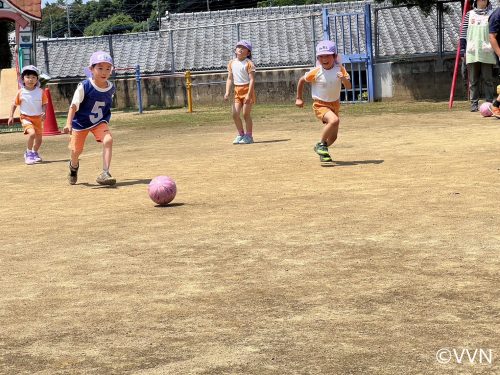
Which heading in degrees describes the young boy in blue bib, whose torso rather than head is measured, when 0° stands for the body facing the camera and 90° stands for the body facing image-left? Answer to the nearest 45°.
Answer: approximately 315°

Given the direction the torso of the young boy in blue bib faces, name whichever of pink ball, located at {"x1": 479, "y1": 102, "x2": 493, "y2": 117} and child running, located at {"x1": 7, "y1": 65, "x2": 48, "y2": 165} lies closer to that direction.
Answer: the pink ball

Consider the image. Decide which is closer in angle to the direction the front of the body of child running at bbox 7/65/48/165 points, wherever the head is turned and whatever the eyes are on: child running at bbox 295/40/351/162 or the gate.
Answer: the child running

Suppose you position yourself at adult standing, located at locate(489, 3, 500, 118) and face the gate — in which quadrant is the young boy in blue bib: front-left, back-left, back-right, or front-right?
back-left

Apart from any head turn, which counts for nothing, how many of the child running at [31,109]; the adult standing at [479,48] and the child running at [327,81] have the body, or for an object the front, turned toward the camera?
3

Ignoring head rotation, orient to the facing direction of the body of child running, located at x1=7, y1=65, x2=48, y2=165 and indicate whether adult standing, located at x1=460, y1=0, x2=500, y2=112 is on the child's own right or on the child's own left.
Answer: on the child's own left

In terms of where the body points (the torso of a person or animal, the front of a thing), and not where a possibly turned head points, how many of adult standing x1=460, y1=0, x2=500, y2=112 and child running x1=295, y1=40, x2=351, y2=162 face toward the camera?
2
